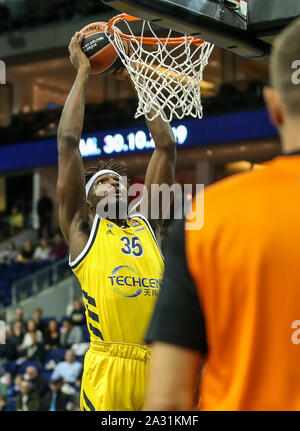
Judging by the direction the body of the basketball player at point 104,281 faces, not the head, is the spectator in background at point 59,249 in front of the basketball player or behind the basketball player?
behind

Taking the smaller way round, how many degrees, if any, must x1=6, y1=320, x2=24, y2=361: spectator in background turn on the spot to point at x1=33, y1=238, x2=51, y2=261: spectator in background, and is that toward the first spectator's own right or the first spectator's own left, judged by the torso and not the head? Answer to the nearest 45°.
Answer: approximately 135° to the first spectator's own left

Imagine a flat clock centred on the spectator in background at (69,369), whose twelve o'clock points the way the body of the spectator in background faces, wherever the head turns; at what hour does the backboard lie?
The backboard is roughly at 12 o'clock from the spectator in background.

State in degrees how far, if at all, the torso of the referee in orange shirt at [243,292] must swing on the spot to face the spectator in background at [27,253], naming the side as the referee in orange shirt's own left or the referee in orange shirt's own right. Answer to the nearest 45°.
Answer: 0° — they already face them

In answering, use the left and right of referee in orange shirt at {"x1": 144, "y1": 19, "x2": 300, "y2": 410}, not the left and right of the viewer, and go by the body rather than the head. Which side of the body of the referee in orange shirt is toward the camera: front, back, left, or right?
back

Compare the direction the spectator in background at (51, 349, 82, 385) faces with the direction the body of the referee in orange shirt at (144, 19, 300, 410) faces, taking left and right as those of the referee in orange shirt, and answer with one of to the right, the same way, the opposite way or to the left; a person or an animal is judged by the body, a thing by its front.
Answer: the opposite way

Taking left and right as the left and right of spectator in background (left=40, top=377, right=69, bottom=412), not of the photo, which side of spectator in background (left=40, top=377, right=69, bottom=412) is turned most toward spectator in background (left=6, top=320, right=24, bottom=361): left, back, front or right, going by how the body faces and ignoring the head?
back

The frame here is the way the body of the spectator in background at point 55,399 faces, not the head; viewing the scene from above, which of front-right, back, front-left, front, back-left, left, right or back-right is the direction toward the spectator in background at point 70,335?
back

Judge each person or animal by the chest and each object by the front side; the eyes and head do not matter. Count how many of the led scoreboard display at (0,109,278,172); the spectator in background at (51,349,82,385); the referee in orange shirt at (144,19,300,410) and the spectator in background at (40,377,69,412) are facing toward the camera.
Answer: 3

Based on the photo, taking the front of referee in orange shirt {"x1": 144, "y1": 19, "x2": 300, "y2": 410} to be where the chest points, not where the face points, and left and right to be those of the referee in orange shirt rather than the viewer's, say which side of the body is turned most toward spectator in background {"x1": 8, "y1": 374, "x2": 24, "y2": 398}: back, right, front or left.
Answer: front
